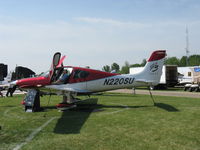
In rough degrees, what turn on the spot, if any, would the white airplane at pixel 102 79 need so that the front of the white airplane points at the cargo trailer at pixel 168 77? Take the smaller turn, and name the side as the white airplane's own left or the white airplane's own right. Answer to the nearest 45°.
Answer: approximately 135° to the white airplane's own right

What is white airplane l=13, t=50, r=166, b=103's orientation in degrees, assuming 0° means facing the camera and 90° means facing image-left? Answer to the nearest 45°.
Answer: approximately 90°
